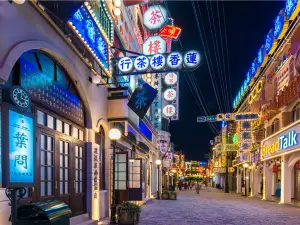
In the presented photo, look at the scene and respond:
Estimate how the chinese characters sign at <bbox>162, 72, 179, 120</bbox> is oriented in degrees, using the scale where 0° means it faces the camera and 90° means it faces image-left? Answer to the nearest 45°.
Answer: approximately 0°

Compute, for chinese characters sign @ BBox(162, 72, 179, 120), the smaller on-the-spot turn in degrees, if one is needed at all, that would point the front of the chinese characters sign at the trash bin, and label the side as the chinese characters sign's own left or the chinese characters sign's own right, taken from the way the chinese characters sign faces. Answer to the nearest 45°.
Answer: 0° — it already faces it

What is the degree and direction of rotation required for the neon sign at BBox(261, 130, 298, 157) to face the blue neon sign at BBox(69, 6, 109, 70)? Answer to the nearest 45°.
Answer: approximately 45° to its left

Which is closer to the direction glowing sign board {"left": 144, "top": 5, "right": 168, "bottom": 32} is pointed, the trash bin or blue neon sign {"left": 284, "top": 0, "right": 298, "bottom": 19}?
the trash bin

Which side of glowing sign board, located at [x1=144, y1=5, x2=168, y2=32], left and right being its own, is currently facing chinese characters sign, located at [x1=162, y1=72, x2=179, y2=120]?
back

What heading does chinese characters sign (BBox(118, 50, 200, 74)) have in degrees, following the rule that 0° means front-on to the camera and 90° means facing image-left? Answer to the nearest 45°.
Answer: approximately 0°
